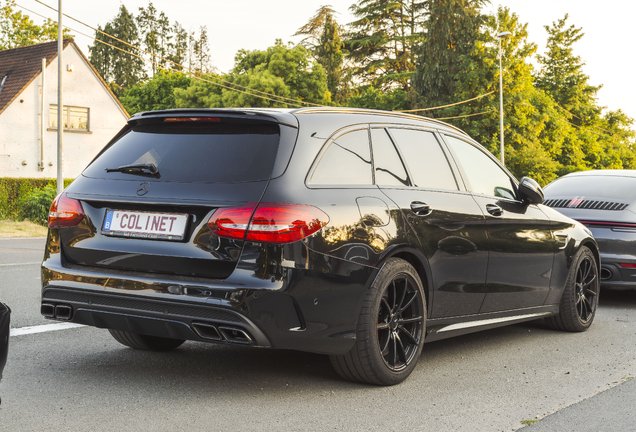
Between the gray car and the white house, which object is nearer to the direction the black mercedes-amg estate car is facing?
the gray car

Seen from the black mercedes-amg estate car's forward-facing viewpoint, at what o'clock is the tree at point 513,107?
The tree is roughly at 11 o'clock from the black mercedes-amg estate car.

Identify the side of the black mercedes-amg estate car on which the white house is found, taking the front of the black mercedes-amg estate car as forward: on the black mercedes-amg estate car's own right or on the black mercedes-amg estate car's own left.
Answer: on the black mercedes-amg estate car's own left

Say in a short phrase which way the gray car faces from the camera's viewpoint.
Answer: facing away from the viewer and to the right of the viewer

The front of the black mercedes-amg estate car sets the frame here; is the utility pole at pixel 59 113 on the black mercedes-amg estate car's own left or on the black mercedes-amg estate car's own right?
on the black mercedes-amg estate car's own left

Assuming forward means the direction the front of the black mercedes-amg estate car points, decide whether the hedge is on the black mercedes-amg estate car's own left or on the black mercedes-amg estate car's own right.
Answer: on the black mercedes-amg estate car's own left

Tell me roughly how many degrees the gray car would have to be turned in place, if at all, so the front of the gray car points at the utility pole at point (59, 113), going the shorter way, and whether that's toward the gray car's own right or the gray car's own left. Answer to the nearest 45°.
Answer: approximately 90° to the gray car's own left

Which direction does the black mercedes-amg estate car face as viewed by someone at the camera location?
facing away from the viewer and to the right of the viewer

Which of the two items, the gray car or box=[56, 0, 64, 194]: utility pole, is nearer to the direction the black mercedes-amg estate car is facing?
the gray car
